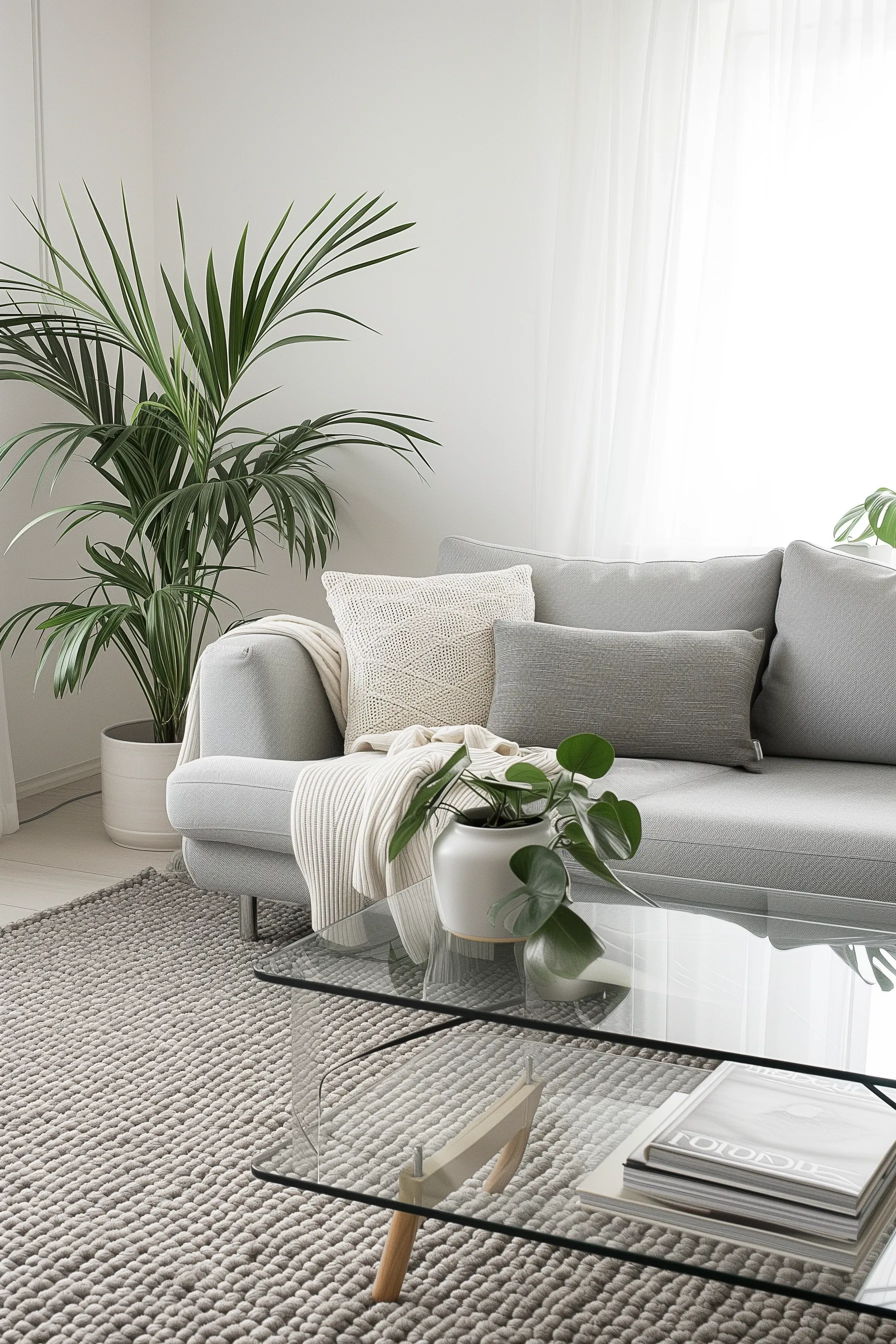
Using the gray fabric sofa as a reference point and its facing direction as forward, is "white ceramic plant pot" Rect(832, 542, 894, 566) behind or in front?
behind

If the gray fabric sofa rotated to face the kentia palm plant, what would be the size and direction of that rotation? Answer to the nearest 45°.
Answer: approximately 135° to its right

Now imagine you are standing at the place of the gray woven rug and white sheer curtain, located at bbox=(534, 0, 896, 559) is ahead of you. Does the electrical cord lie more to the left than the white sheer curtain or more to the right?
left

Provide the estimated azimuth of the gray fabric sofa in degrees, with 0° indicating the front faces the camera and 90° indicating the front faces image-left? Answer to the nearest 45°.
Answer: approximately 0°

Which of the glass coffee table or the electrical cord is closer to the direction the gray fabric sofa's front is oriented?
the glass coffee table

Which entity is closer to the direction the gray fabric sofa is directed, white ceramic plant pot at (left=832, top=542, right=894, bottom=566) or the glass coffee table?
the glass coffee table

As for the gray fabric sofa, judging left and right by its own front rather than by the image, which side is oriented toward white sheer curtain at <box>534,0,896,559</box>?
back

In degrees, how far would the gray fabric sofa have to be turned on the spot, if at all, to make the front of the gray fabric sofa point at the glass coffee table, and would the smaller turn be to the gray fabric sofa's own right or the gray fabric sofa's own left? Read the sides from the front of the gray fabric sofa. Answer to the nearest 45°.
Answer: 0° — it already faces it

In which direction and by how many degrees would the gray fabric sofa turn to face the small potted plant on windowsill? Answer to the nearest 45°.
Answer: approximately 135° to its left
